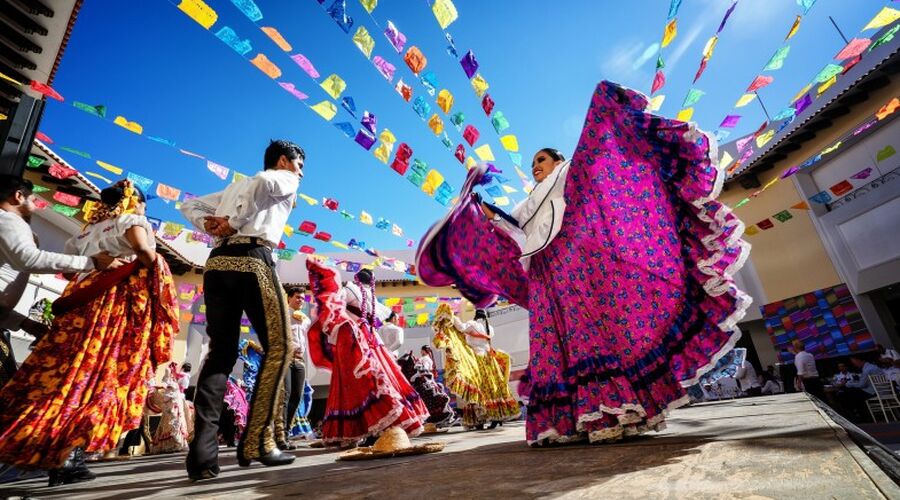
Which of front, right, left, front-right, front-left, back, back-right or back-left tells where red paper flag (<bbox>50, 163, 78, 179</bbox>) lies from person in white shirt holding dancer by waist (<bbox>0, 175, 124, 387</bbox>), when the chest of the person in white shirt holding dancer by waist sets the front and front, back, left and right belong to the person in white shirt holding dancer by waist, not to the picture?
left

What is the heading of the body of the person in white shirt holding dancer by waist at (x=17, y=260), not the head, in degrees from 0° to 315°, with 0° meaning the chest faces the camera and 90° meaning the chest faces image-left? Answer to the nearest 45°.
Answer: approximately 270°

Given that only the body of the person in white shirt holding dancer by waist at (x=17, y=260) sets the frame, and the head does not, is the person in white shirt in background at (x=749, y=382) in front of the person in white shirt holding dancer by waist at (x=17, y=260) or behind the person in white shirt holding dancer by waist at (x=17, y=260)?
in front

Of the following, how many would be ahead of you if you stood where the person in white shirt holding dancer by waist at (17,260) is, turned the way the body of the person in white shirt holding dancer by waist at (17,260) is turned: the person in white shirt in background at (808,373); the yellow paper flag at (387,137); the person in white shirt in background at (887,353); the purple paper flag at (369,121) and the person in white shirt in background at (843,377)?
5

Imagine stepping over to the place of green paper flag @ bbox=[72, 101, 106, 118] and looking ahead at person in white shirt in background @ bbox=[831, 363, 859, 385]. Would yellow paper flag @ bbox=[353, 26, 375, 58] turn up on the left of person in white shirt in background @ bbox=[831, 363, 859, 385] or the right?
right

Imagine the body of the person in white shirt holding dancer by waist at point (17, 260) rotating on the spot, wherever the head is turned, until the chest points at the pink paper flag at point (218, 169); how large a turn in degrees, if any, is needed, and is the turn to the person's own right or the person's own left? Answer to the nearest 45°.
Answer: approximately 45° to the person's own left

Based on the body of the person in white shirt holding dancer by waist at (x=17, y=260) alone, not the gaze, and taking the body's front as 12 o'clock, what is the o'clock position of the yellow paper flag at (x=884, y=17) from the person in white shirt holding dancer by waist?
The yellow paper flag is roughly at 1 o'clock from the person in white shirt holding dancer by waist.

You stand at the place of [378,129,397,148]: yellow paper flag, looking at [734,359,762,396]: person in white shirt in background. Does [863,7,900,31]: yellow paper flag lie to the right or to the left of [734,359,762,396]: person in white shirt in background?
right
